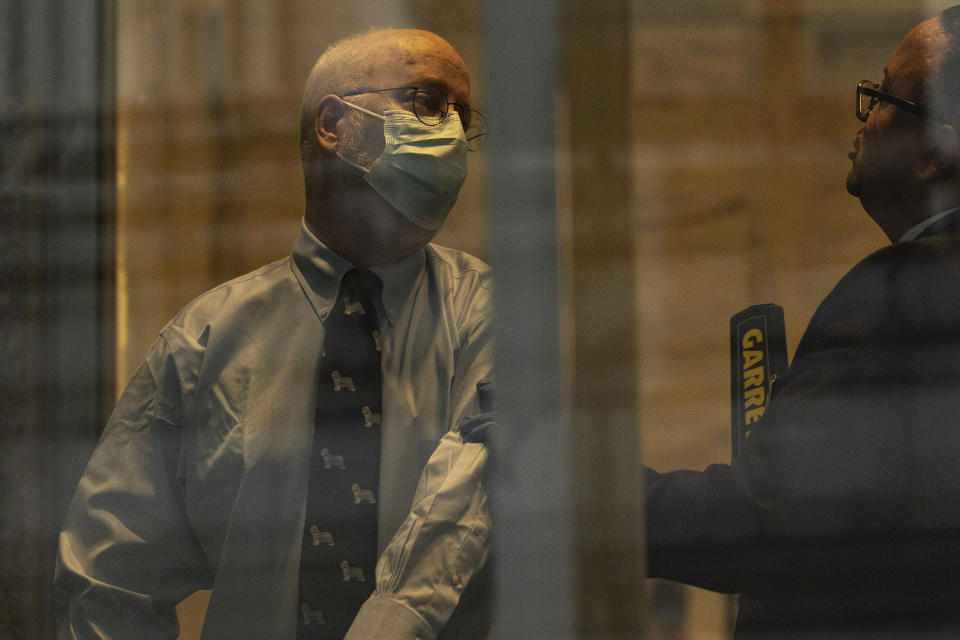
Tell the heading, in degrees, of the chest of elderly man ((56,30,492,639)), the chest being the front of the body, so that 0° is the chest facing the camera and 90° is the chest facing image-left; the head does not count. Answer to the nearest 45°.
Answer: approximately 315°

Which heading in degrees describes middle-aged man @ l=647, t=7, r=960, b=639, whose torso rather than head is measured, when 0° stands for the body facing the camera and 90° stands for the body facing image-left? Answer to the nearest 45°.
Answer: approximately 135°

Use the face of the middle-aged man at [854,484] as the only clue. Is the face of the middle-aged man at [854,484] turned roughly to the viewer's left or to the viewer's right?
to the viewer's left
